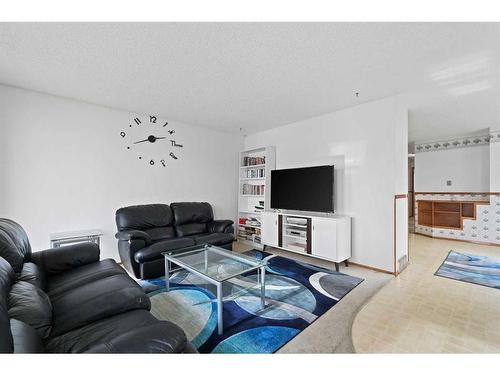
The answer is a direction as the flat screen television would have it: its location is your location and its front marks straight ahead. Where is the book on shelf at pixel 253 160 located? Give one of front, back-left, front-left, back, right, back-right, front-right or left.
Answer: right

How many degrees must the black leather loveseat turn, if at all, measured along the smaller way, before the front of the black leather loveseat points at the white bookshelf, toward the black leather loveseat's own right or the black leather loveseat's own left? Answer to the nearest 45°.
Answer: approximately 90° to the black leather loveseat's own left

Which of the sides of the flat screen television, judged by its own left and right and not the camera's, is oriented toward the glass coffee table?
front

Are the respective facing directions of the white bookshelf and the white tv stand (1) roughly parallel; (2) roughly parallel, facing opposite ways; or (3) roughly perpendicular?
roughly parallel

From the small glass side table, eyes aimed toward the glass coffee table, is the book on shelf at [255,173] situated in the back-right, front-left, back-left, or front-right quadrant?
front-left

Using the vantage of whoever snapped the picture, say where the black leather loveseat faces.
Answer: facing the viewer and to the right of the viewer

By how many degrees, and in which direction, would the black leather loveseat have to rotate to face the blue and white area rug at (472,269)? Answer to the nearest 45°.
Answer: approximately 45° to its left

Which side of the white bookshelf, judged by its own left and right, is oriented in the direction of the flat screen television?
left

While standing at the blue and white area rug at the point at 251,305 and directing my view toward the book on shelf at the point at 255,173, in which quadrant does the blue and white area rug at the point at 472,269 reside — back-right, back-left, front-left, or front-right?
front-right

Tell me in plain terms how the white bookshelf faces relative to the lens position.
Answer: facing the viewer and to the left of the viewer

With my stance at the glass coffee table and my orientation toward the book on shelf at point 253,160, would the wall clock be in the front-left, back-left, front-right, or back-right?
front-left

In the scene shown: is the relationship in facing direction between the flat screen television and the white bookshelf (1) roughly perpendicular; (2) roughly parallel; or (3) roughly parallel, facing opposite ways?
roughly parallel

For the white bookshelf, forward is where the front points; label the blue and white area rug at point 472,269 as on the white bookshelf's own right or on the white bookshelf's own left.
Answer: on the white bookshelf's own left

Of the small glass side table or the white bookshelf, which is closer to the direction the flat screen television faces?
the small glass side table

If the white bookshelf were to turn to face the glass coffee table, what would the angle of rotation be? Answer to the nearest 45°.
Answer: approximately 45° to its left

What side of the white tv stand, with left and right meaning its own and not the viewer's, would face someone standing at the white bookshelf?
right

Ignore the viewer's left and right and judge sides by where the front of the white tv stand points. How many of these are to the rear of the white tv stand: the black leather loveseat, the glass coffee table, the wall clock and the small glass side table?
0

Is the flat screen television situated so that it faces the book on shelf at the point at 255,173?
no

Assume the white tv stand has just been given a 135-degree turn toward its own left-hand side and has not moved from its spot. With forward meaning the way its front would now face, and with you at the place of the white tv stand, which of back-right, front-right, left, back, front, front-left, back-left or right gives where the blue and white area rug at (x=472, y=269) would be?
front

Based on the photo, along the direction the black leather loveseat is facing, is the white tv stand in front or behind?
in front
